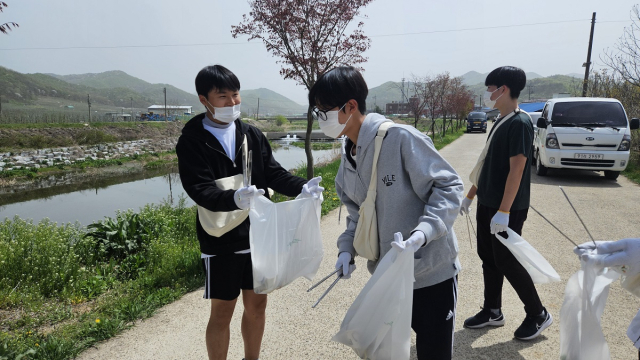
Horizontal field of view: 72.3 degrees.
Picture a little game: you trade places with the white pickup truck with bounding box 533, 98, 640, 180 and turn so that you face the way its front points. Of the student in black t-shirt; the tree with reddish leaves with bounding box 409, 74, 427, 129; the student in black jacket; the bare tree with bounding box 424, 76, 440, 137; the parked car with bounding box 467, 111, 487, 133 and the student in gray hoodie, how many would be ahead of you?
3

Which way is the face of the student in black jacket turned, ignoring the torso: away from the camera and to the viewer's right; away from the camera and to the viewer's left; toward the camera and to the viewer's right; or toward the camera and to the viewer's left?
toward the camera and to the viewer's right

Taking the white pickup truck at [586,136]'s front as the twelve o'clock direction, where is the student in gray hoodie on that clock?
The student in gray hoodie is roughly at 12 o'clock from the white pickup truck.

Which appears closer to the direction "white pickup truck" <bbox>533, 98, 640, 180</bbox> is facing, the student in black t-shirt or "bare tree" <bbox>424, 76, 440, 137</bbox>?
the student in black t-shirt

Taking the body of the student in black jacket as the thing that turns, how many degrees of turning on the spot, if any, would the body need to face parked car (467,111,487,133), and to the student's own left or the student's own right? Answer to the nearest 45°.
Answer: approximately 90° to the student's own left

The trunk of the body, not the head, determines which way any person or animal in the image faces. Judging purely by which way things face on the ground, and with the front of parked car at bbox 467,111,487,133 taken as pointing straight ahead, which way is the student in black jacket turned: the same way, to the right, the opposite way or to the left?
to the left

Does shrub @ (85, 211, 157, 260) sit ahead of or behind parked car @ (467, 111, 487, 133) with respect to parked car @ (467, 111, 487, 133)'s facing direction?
ahead

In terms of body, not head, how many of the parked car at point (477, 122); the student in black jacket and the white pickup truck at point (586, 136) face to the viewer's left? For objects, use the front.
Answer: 0

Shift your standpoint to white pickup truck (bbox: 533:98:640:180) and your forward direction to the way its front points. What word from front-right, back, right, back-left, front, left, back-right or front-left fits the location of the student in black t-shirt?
front

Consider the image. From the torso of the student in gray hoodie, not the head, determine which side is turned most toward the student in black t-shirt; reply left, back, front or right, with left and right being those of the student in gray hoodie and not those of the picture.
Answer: back

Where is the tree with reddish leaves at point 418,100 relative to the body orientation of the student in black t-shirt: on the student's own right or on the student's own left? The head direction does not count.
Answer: on the student's own right

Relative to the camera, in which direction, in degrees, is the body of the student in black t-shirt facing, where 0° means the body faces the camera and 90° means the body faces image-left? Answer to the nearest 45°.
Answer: approximately 90°

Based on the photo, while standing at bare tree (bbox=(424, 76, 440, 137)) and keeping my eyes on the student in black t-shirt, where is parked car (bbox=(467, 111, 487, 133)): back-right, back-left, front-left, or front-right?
back-left

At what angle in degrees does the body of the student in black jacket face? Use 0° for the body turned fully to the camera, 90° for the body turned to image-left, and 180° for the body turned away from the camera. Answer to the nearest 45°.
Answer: approximately 315°
